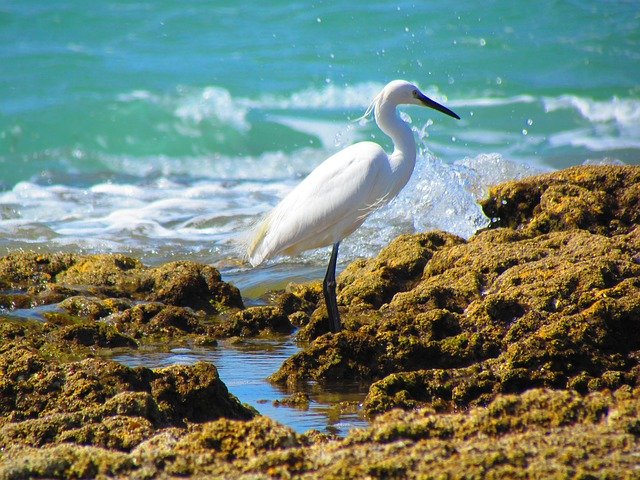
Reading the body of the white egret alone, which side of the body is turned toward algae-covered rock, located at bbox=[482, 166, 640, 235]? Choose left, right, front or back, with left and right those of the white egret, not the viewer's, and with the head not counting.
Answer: front

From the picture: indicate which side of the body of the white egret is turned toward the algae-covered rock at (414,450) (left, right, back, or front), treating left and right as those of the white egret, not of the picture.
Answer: right

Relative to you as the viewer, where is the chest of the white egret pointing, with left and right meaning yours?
facing to the right of the viewer

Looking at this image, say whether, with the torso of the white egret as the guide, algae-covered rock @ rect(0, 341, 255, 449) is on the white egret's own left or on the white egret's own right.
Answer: on the white egret's own right

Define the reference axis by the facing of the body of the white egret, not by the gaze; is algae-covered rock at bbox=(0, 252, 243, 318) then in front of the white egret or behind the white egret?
behind
